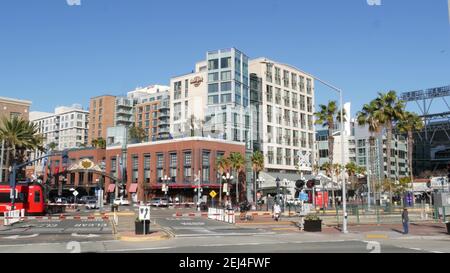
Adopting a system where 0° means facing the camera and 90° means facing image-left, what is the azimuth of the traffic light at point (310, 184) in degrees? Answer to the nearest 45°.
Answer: approximately 0°
